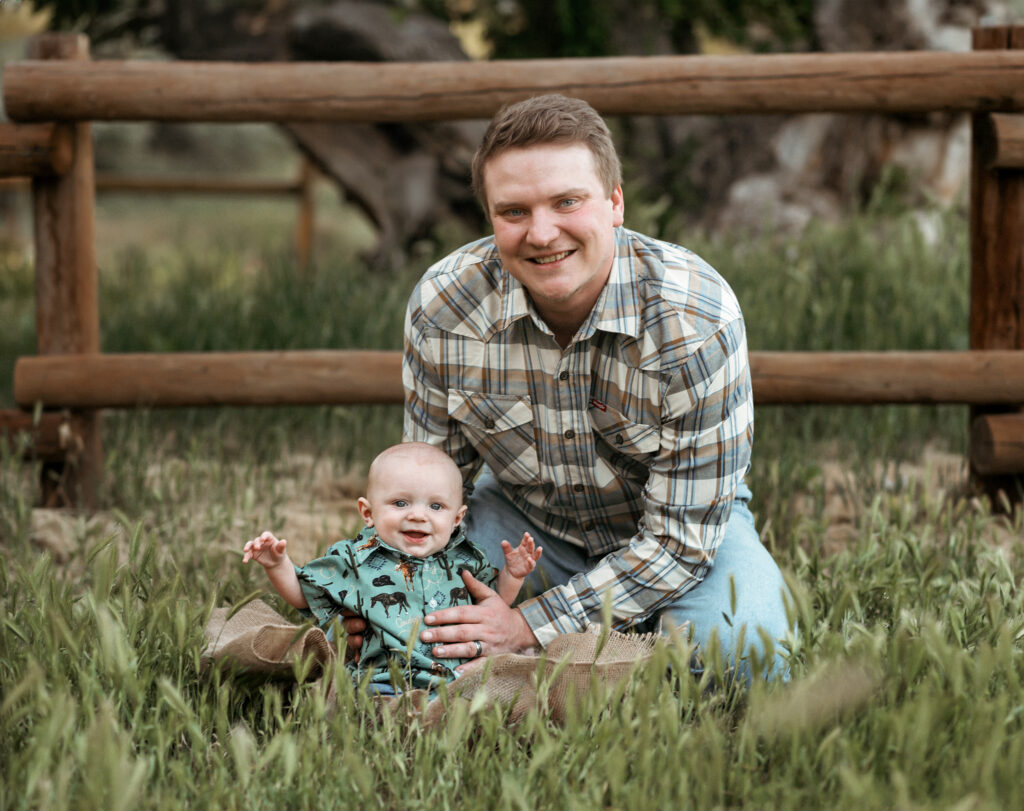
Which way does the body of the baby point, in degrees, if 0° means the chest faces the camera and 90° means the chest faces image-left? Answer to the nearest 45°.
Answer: approximately 0°

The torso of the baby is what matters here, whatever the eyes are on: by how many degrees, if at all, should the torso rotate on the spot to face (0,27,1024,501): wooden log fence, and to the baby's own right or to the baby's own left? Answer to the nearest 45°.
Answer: approximately 180°

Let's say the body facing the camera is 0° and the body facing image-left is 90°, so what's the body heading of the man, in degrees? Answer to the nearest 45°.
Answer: approximately 0°

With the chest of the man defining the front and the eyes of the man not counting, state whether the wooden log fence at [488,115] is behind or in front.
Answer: behind
